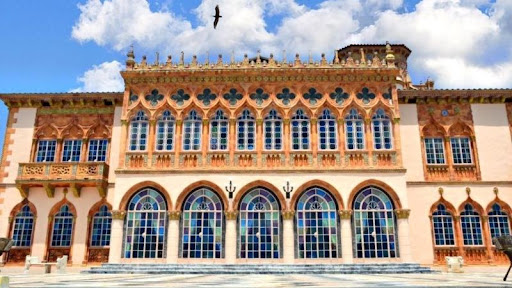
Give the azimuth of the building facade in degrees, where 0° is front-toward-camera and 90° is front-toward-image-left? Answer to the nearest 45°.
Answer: approximately 0°
